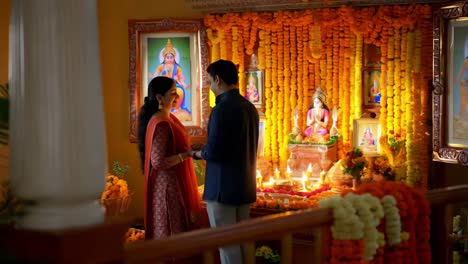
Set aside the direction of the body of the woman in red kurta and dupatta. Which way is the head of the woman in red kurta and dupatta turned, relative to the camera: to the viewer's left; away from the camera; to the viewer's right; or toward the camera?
to the viewer's right

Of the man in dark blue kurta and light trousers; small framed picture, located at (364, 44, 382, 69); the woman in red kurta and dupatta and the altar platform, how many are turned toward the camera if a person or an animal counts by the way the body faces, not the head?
2

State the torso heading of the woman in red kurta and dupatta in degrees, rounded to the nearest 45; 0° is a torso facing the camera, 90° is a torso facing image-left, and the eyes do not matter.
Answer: approximately 270°

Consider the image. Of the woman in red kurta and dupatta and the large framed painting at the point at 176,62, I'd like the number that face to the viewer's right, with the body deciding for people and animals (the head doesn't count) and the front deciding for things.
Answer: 1

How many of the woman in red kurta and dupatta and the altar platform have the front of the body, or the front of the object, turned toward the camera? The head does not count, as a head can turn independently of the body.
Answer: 1

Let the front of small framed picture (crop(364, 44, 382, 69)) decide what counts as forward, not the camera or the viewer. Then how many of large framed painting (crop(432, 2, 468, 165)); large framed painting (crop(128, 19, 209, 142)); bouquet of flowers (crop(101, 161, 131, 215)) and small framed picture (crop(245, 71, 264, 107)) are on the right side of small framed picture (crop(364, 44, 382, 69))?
3

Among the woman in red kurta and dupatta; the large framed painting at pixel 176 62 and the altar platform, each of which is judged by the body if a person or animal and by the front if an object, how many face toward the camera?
2

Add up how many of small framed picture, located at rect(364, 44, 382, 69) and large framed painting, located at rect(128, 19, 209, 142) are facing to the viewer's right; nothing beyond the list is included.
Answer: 0

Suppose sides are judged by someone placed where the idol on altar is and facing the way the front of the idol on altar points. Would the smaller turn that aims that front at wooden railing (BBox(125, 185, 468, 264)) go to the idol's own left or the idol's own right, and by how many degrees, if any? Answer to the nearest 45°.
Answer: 0° — it already faces it

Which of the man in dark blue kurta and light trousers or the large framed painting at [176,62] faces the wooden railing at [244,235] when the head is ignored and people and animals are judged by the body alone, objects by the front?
the large framed painting

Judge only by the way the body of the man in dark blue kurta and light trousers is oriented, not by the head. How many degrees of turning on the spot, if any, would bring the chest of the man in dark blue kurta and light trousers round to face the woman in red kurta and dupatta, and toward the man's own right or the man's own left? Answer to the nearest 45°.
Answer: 0° — they already face them
